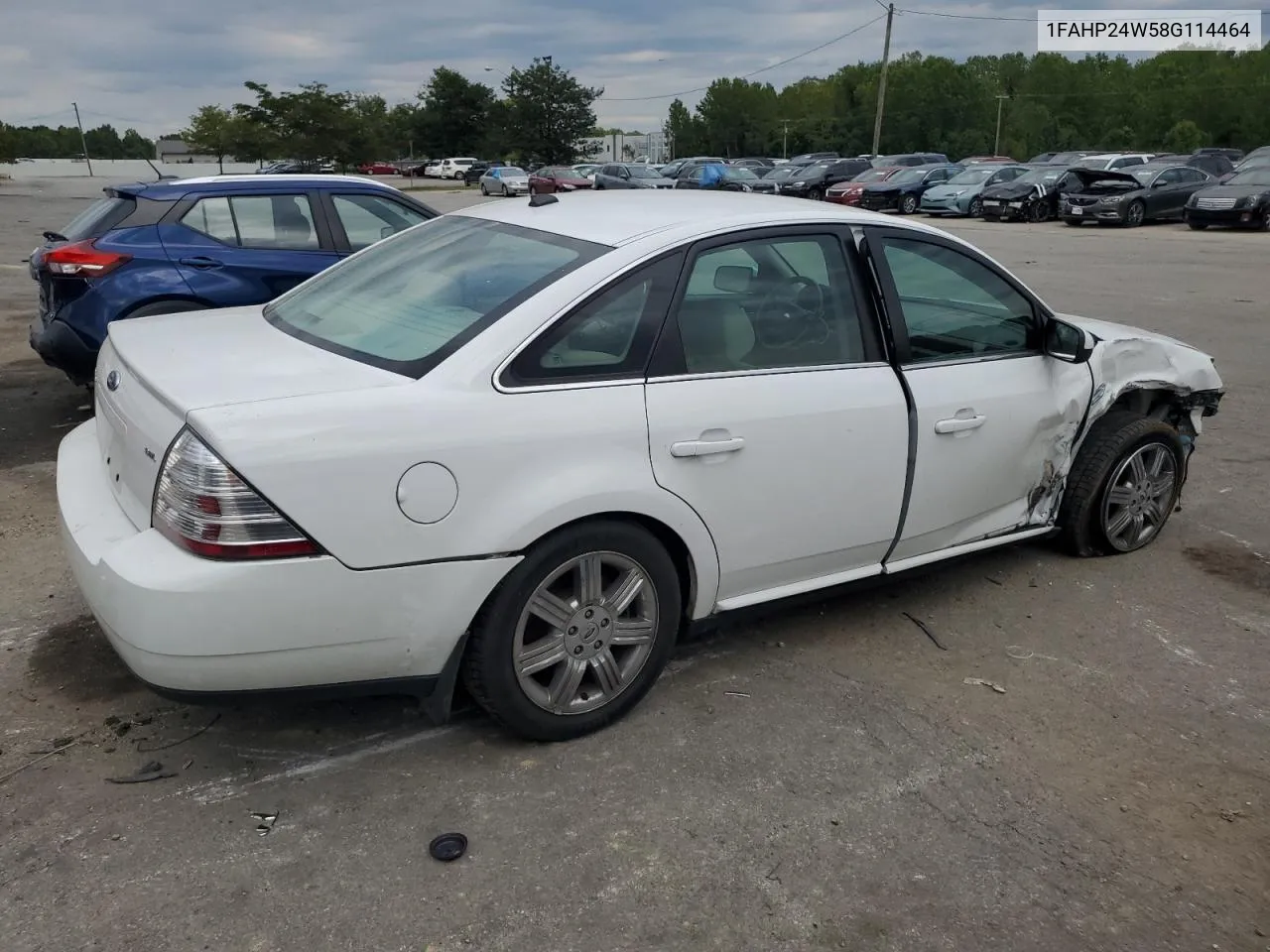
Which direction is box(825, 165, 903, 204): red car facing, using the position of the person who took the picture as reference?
facing the viewer and to the left of the viewer

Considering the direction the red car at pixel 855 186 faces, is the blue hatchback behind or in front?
in front

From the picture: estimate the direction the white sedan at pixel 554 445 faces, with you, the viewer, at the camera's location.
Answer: facing away from the viewer and to the right of the viewer

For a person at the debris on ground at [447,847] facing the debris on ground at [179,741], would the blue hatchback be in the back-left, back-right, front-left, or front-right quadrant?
front-right

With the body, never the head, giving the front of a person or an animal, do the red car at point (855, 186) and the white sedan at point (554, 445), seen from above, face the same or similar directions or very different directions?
very different directions

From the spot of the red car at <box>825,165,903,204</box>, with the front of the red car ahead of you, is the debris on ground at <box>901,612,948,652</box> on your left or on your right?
on your left

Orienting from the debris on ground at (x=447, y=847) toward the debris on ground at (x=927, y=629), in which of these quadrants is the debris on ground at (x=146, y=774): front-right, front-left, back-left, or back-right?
back-left

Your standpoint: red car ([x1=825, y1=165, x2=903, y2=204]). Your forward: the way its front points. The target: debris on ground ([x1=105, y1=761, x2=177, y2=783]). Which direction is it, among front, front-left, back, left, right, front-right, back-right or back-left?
front-left

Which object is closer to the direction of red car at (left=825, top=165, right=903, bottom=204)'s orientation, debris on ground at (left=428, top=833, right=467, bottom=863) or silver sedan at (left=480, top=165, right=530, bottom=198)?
the debris on ground

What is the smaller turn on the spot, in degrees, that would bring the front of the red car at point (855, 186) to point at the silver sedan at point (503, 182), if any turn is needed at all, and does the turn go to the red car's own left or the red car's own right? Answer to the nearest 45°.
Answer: approximately 90° to the red car's own right

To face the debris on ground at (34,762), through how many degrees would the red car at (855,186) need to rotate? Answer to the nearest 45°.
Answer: approximately 45° to its left

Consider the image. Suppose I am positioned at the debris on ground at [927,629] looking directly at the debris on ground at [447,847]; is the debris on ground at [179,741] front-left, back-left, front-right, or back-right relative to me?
front-right
